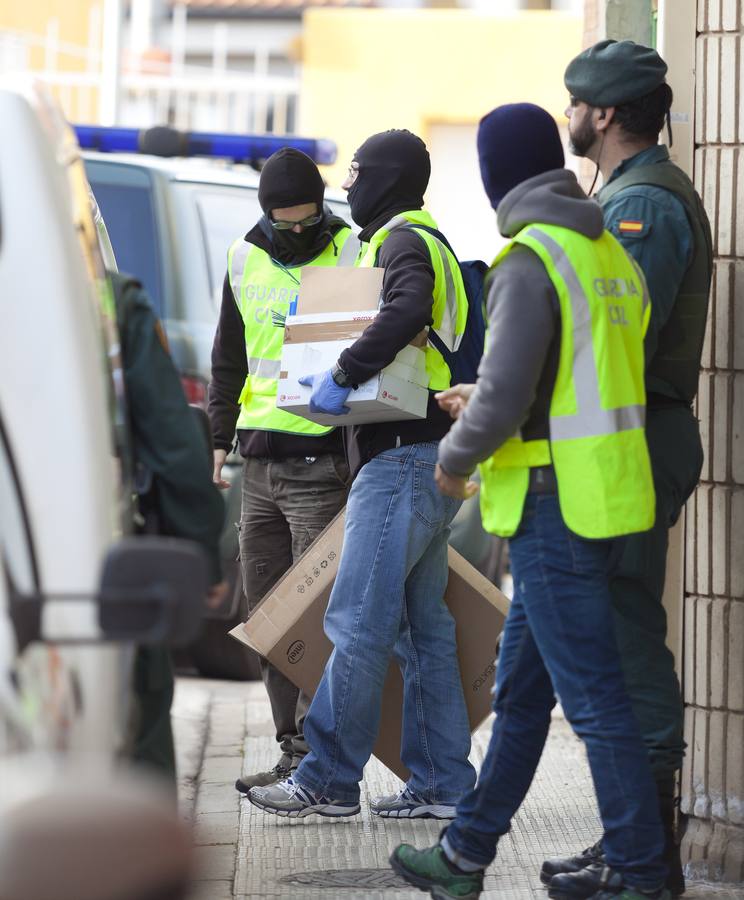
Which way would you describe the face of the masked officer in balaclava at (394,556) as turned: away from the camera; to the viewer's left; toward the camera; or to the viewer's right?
to the viewer's left

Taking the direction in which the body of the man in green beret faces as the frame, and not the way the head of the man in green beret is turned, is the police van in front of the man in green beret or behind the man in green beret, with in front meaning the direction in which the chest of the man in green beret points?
in front

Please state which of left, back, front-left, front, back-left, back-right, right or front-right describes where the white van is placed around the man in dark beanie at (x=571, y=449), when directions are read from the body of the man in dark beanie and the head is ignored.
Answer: left

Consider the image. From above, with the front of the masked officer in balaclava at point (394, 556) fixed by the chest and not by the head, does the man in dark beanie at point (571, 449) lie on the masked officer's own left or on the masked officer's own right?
on the masked officer's own left

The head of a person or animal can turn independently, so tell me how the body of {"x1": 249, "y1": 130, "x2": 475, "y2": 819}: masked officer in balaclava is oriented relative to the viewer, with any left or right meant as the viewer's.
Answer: facing to the left of the viewer

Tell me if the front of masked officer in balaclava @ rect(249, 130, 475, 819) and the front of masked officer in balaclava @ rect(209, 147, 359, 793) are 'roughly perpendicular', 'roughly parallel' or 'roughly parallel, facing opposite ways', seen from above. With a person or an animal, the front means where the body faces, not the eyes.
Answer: roughly perpendicular

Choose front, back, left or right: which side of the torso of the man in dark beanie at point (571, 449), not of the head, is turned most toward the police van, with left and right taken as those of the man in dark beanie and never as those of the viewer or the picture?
front

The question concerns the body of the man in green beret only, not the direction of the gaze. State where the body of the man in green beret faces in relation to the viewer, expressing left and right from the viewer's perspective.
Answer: facing away from the viewer and to the left of the viewer

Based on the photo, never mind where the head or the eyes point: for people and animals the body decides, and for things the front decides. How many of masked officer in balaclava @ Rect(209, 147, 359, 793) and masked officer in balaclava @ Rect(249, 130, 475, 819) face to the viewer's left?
1

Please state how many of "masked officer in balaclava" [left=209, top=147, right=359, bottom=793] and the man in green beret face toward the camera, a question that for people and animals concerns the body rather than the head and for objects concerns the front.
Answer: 1
